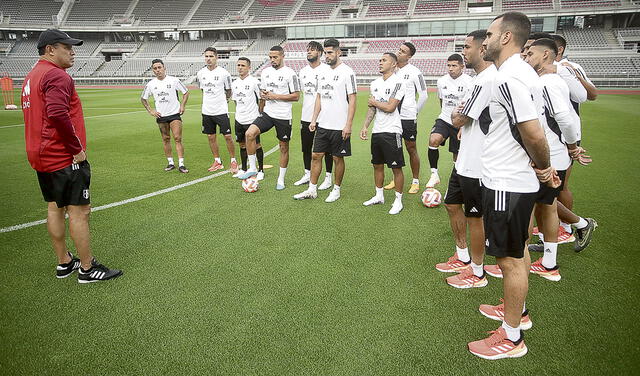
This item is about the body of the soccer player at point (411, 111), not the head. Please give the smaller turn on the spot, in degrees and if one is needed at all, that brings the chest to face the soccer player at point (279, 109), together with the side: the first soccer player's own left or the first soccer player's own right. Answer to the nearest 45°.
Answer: approximately 45° to the first soccer player's own right

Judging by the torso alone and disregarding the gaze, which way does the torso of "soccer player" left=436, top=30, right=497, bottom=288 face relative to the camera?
to the viewer's left

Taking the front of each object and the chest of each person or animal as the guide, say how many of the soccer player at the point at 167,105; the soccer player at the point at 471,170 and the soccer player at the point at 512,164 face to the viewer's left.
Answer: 2

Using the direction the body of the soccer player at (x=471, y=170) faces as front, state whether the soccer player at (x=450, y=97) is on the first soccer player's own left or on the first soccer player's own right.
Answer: on the first soccer player's own right

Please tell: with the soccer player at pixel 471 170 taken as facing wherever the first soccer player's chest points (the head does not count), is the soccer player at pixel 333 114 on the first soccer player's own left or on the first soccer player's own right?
on the first soccer player's own right

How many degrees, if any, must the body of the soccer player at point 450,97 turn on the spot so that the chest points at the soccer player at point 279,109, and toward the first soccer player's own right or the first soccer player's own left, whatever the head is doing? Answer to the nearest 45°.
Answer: approximately 45° to the first soccer player's own right

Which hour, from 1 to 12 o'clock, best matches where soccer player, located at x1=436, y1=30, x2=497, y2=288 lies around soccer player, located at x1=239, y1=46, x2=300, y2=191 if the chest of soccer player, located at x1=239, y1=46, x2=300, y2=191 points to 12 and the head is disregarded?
soccer player, located at x1=436, y1=30, x2=497, y2=288 is roughly at 10 o'clock from soccer player, located at x1=239, y1=46, x2=300, y2=191.

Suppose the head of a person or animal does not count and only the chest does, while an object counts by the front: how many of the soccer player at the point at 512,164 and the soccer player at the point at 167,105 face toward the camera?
1

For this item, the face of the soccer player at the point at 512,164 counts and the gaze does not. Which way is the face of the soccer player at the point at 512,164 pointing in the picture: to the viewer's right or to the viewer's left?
to the viewer's left

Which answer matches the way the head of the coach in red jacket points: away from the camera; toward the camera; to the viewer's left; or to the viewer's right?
to the viewer's right
